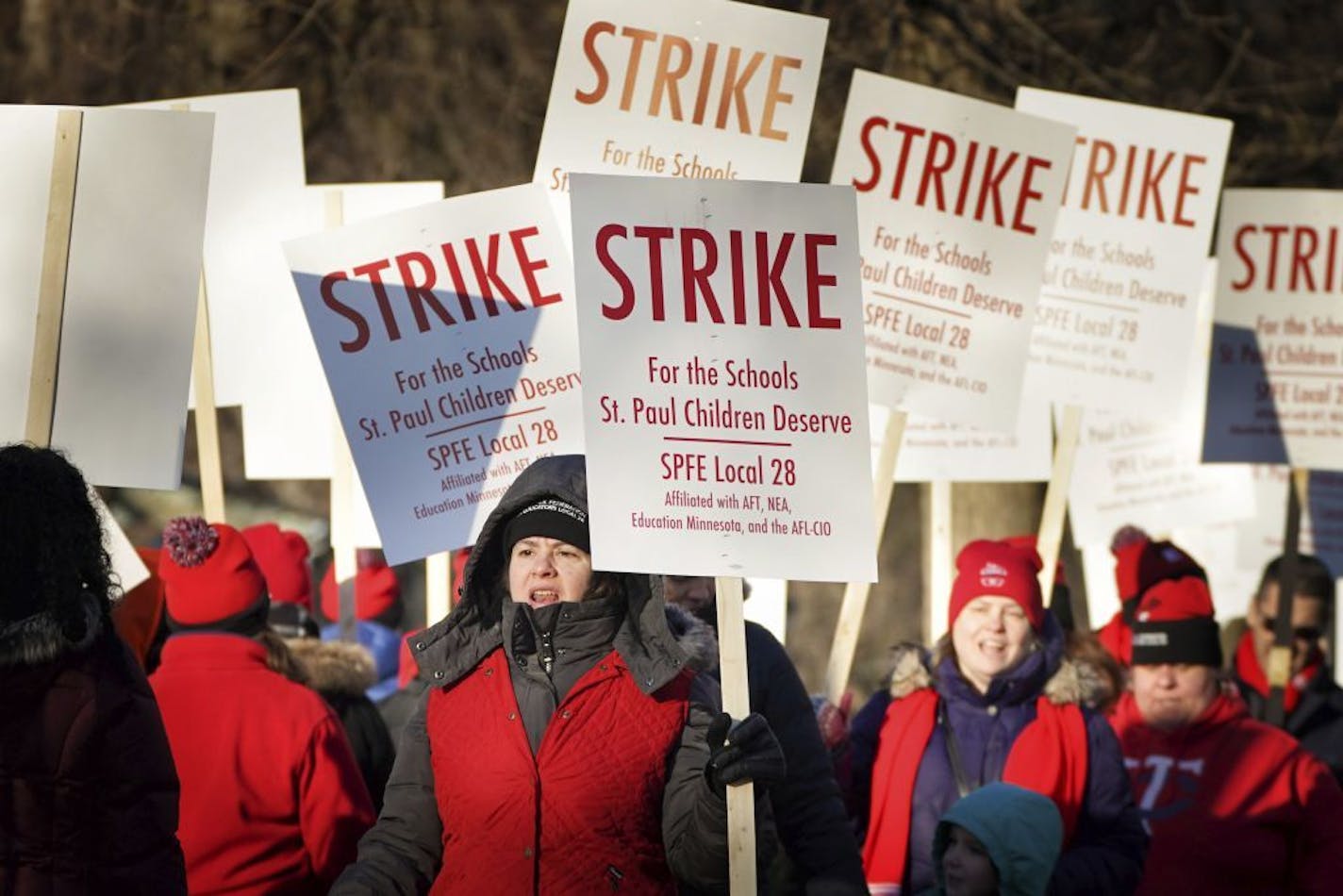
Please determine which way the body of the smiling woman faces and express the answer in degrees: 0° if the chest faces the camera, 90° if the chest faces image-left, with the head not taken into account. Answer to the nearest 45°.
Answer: approximately 0°

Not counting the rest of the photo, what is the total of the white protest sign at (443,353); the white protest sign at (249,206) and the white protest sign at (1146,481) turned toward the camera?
2

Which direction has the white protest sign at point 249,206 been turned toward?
away from the camera

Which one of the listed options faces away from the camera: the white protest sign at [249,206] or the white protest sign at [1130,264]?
the white protest sign at [249,206]

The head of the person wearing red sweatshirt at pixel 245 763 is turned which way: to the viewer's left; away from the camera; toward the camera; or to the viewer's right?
away from the camera
